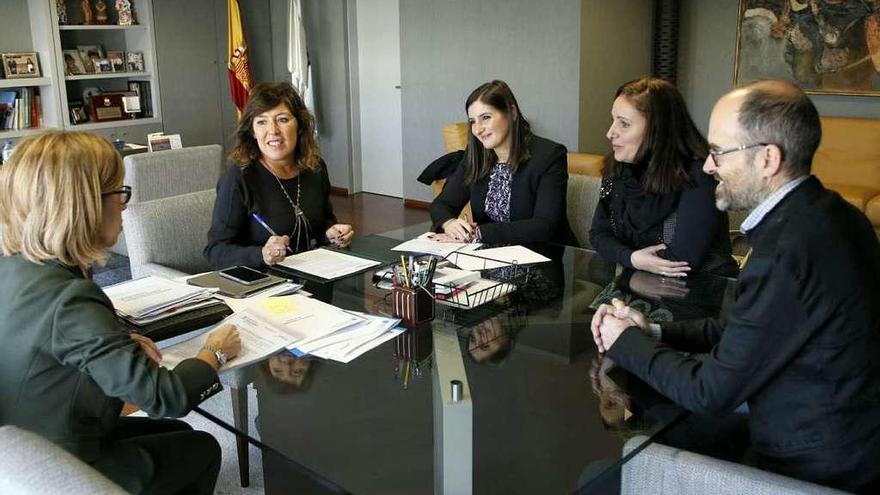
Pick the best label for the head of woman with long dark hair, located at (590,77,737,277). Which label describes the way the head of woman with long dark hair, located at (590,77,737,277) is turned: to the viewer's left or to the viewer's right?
to the viewer's left

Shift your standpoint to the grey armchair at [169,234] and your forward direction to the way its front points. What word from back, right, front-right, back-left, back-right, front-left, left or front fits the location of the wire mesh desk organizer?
front

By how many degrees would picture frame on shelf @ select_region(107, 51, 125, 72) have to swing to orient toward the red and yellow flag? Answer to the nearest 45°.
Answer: approximately 90° to its left

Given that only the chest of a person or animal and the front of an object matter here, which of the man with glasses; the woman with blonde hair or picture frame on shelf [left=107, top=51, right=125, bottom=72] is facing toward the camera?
the picture frame on shelf

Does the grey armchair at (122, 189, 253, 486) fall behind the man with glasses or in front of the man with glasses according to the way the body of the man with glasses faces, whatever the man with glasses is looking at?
in front

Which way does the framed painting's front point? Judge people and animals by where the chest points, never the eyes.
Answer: toward the camera

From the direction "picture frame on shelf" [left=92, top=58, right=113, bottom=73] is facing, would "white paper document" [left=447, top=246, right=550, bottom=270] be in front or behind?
in front

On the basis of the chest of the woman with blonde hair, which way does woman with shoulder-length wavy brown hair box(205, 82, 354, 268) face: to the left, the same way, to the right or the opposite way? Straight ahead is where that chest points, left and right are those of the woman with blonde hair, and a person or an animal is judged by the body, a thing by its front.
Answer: to the right

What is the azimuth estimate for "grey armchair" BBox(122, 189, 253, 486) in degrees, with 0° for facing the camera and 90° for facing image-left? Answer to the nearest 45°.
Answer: approximately 315°

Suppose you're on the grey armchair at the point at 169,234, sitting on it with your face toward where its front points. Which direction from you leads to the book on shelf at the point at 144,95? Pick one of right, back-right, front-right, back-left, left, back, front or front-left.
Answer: back-left

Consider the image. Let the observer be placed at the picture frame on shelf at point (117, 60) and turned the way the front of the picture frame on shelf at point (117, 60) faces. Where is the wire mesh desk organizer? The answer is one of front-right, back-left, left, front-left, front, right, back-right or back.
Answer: front

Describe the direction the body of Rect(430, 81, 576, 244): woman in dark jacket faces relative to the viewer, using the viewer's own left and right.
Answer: facing the viewer and to the left of the viewer

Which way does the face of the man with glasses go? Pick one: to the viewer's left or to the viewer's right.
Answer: to the viewer's left

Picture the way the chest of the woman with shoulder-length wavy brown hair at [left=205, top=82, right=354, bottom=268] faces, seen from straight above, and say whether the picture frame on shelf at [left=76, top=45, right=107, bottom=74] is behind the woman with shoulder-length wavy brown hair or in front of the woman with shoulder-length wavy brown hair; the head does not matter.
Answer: behind

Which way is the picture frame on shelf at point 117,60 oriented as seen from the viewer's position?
toward the camera

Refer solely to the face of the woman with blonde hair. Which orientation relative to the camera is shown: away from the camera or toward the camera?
away from the camera

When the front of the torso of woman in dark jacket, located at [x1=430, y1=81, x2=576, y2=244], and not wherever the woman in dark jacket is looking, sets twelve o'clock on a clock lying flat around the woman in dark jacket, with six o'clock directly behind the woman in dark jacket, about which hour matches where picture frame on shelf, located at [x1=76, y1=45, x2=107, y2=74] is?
The picture frame on shelf is roughly at 3 o'clock from the woman in dark jacket.

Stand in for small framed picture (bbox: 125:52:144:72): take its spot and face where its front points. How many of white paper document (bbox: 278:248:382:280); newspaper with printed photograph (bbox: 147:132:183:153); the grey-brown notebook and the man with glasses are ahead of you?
4

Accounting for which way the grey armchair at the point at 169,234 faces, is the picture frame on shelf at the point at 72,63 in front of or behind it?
behind
